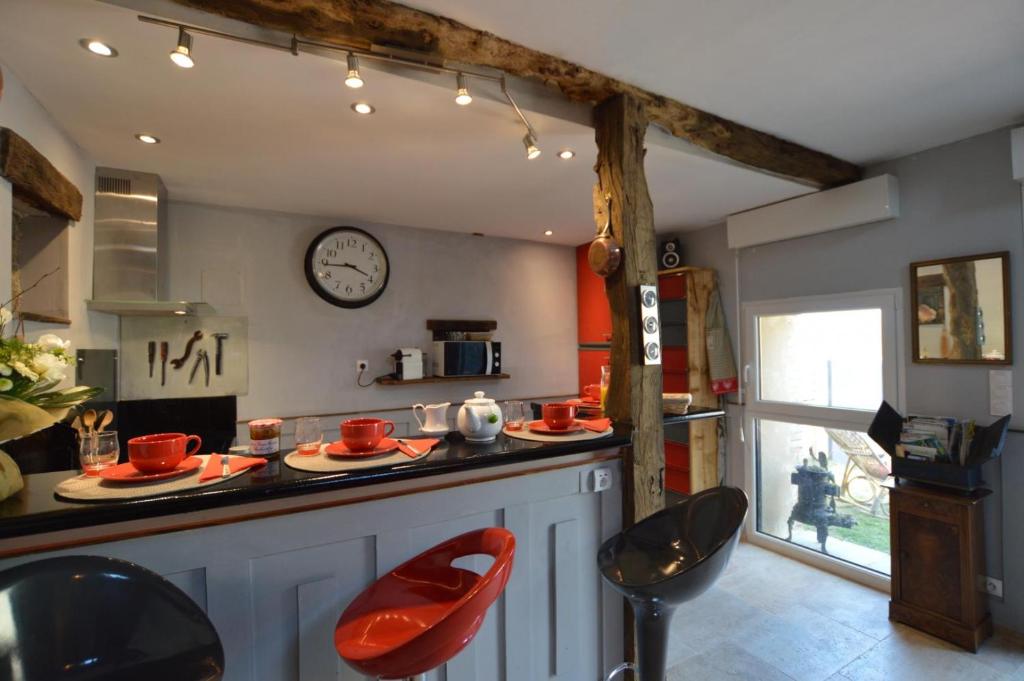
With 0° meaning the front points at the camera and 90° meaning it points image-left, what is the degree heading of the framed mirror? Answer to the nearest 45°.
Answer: approximately 45°

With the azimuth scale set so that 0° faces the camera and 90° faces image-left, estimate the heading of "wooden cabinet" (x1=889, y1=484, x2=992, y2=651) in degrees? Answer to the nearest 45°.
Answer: approximately 45°

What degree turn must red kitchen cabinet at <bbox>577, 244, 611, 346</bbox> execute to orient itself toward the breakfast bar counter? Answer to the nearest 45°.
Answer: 0° — it already faces it

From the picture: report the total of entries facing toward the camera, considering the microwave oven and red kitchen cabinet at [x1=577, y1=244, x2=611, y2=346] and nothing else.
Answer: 2

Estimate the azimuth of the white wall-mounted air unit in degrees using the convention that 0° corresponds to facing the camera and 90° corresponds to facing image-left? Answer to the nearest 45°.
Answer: approximately 45°

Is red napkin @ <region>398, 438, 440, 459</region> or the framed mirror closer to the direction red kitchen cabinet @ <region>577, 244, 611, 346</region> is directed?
the red napkin

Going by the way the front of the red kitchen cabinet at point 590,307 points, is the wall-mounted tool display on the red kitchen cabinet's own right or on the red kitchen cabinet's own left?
on the red kitchen cabinet's own right

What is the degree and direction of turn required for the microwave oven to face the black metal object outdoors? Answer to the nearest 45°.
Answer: approximately 90° to its left
